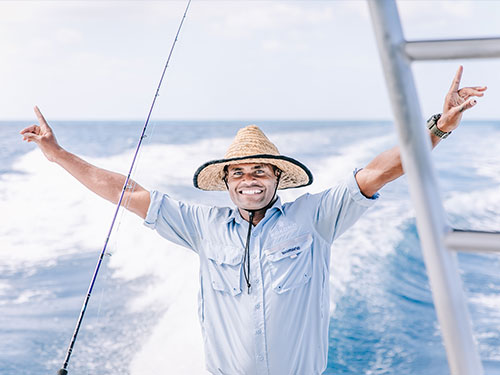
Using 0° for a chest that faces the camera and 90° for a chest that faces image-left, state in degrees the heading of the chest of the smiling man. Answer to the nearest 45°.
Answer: approximately 0°
